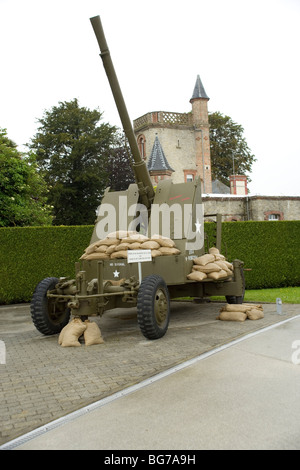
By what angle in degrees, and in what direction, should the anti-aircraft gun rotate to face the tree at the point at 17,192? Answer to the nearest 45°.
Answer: approximately 90° to its right

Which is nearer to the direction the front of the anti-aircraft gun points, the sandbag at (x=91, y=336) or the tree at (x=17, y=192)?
the sandbag

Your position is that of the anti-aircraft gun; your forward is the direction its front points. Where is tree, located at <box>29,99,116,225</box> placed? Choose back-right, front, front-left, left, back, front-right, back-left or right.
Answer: back-right

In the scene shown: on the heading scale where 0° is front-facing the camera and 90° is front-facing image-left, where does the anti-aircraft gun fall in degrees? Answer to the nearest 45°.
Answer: approximately 45°

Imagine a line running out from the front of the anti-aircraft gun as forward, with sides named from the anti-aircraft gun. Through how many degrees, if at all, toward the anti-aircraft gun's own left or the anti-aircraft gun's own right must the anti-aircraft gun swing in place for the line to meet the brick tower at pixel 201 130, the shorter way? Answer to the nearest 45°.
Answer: approximately 135° to the anti-aircraft gun's own right

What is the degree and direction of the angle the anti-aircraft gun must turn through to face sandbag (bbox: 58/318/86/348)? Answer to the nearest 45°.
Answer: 0° — it already faces it

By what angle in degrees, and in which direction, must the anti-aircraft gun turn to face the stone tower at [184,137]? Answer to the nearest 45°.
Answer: approximately 135° to its right
